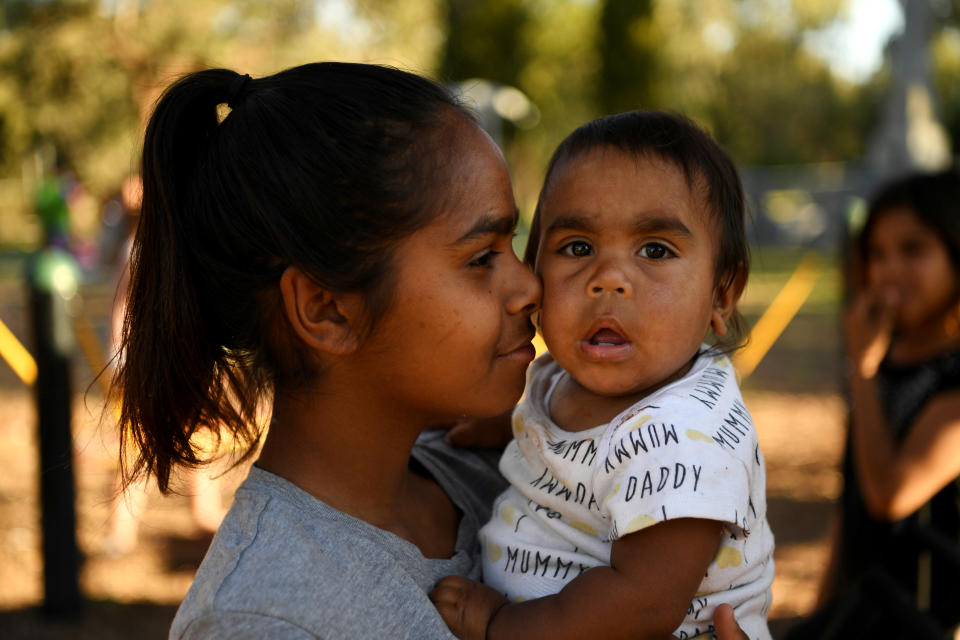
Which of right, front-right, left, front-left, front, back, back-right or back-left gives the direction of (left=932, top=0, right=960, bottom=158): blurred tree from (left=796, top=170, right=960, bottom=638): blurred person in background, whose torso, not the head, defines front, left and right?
back-right

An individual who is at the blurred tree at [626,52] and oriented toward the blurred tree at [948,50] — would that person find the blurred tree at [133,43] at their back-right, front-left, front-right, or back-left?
back-left

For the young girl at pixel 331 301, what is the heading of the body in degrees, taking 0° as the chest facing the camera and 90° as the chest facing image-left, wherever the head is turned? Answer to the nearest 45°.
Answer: approximately 270°

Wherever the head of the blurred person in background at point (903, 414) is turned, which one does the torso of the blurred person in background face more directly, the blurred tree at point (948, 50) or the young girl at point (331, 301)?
the young girl

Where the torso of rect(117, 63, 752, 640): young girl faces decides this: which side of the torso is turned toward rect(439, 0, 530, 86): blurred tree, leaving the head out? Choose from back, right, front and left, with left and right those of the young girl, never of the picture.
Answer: left

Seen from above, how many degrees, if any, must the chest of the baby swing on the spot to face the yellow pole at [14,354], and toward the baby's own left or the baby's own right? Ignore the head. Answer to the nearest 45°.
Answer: approximately 90° to the baby's own right

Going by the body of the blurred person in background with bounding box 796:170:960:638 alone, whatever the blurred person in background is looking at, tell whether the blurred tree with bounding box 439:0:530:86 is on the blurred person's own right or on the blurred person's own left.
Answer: on the blurred person's own right

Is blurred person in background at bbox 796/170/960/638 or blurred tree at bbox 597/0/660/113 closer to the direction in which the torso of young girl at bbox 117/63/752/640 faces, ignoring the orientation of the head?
the blurred person in background

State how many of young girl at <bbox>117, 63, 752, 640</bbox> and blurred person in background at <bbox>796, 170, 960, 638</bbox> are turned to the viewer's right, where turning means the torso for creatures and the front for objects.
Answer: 1

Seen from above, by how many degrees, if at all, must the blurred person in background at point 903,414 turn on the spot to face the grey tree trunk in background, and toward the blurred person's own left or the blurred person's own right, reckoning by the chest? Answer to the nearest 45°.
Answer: approximately 135° to the blurred person's own right

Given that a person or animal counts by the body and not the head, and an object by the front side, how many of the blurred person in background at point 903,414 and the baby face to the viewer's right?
0
